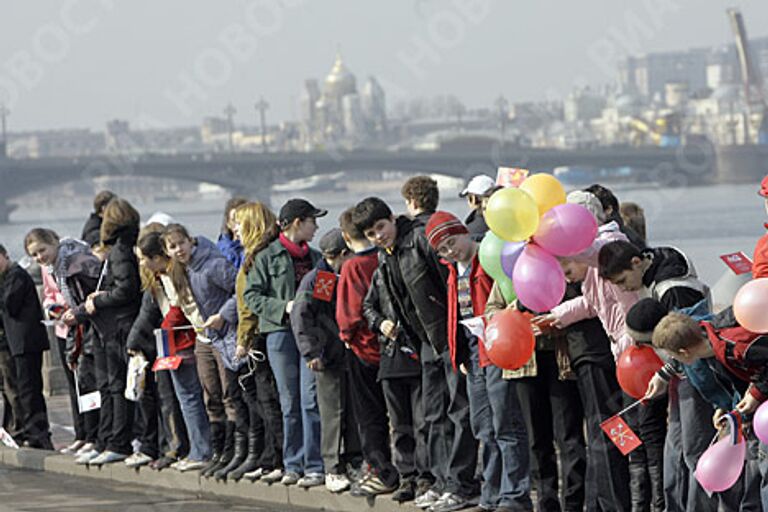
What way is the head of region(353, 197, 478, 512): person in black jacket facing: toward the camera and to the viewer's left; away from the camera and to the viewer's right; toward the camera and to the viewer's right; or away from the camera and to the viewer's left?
toward the camera and to the viewer's left

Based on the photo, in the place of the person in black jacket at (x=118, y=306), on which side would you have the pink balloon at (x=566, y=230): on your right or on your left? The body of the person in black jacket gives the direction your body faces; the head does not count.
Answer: on your left

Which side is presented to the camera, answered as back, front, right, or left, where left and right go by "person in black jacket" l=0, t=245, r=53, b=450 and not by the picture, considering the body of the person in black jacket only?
left

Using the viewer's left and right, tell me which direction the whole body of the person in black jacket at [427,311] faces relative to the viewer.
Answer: facing the viewer and to the left of the viewer

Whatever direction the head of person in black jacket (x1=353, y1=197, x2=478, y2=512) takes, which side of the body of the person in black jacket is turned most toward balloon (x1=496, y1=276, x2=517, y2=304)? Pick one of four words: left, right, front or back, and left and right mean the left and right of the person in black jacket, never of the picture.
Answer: left

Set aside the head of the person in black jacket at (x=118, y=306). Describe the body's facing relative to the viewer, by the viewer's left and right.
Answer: facing to the left of the viewer
